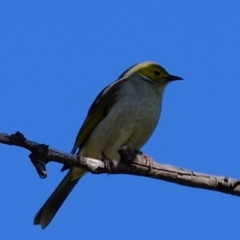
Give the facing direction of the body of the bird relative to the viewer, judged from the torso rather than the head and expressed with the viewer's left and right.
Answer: facing the viewer and to the right of the viewer
